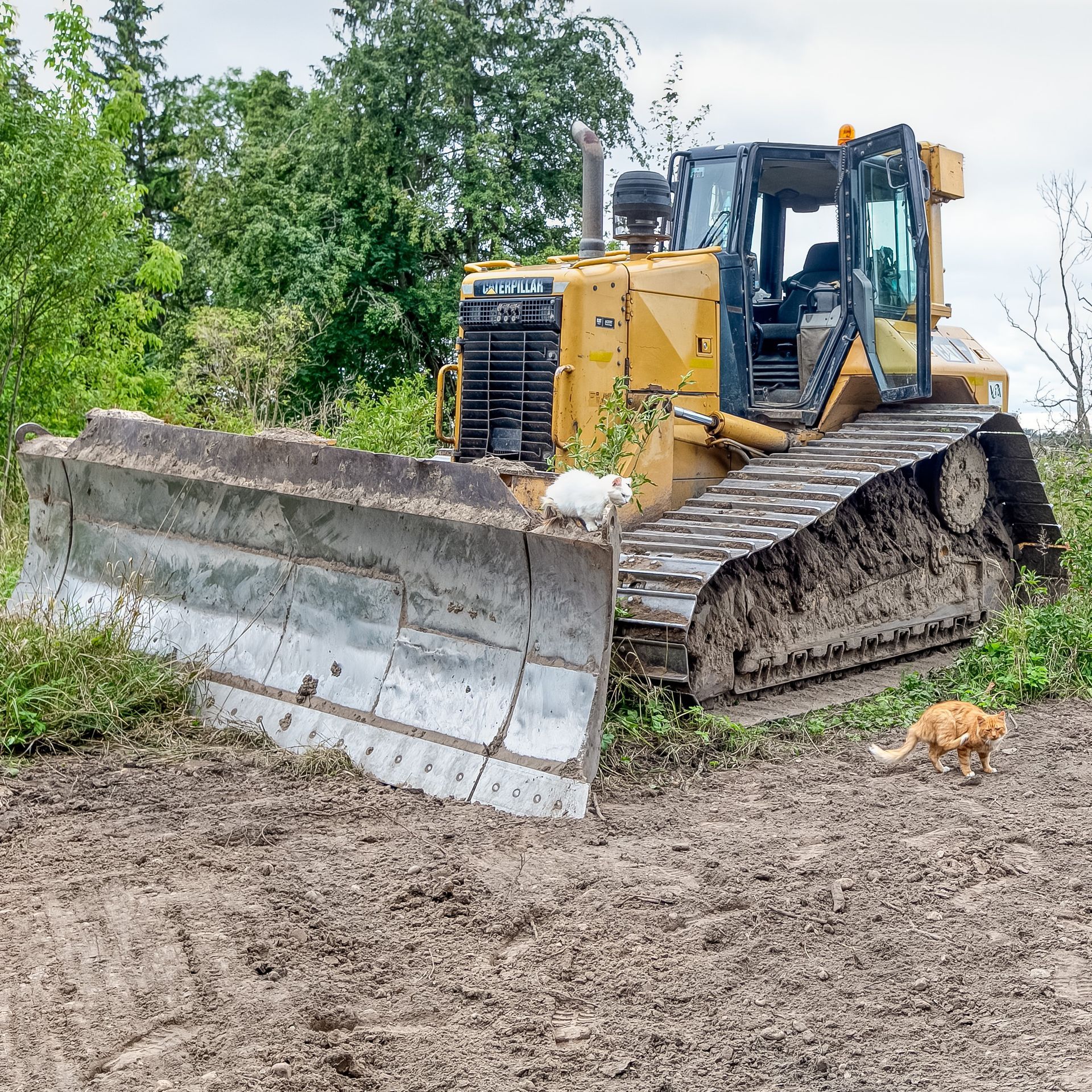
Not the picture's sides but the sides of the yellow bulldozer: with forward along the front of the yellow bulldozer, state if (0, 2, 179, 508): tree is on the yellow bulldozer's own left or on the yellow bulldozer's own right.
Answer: on the yellow bulldozer's own right

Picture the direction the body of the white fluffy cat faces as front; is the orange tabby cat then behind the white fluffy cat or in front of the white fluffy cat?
in front

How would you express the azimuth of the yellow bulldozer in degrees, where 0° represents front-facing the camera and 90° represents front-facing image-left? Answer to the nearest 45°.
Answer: approximately 45°

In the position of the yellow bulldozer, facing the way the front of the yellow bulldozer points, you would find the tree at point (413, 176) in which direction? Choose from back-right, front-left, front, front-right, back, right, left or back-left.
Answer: back-right

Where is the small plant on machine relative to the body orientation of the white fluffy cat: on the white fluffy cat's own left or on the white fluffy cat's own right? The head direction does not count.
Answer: on the white fluffy cat's own left

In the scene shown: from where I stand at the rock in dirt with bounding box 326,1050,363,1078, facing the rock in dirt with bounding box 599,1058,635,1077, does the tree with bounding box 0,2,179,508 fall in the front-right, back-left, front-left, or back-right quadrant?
back-left

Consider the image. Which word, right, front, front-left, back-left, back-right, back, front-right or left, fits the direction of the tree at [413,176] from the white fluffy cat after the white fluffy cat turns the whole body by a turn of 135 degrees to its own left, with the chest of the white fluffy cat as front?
front-right

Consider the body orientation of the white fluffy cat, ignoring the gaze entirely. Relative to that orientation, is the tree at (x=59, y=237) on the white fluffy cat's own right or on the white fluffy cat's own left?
on the white fluffy cat's own left

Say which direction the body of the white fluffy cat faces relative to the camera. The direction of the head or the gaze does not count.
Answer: to the viewer's right

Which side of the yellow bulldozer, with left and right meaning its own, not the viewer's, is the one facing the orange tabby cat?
left

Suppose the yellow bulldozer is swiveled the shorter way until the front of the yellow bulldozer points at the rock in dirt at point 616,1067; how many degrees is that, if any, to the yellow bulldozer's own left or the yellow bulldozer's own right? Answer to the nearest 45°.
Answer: approximately 45° to the yellow bulldozer's own left

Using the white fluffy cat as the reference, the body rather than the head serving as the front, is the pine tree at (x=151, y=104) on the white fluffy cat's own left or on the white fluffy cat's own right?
on the white fluffy cat's own left
